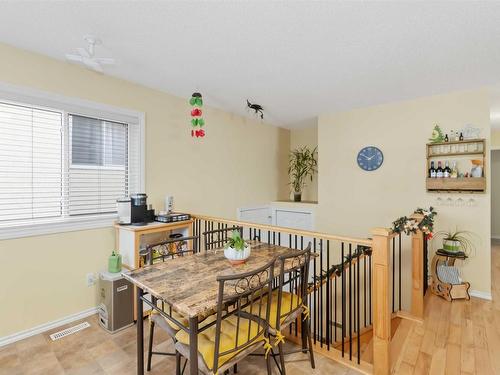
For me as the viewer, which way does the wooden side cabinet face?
facing the viewer and to the right of the viewer

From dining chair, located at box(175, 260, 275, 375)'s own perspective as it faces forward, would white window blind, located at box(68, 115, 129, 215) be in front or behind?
in front

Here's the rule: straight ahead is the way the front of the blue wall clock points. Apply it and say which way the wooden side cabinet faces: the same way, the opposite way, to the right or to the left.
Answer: to the left

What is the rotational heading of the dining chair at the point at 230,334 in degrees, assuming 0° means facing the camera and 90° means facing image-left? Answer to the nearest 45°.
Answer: approximately 135°

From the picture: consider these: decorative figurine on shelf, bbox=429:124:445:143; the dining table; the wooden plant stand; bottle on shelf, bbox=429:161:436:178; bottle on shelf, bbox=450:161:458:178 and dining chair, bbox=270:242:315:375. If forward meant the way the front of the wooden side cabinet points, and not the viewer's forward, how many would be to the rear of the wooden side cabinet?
0

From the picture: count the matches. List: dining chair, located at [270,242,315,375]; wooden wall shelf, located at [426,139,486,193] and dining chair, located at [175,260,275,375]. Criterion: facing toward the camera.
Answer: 1

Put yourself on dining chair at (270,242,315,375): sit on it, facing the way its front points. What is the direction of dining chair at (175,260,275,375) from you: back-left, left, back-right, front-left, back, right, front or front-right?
left

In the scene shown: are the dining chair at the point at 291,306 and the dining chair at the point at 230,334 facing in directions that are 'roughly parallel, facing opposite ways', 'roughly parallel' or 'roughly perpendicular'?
roughly parallel

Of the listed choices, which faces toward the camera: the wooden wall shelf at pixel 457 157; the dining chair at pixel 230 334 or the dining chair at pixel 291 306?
the wooden wall shelf

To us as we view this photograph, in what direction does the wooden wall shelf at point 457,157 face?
facing the viewer

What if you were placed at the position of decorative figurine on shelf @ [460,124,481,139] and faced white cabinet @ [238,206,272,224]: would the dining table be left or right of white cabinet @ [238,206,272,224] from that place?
left

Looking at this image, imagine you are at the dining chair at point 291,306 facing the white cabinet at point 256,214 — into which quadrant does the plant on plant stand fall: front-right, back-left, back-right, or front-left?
front-right

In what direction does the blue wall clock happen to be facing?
toward the camera

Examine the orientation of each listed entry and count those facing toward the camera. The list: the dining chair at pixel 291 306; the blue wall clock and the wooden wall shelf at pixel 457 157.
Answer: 2

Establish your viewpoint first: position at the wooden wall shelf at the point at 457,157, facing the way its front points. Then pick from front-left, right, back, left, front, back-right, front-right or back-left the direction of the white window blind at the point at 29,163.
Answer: front-right

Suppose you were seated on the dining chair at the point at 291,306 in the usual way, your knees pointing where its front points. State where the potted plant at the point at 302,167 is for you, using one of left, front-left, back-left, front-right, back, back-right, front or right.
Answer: front-right

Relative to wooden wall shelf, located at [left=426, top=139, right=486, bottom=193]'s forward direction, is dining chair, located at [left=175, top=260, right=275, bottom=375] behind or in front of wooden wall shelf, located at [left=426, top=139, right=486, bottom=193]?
in front

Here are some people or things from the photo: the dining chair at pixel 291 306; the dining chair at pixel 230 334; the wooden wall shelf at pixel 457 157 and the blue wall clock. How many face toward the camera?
2
